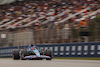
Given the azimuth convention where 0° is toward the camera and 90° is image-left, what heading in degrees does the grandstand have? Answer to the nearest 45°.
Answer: approximately 45°
